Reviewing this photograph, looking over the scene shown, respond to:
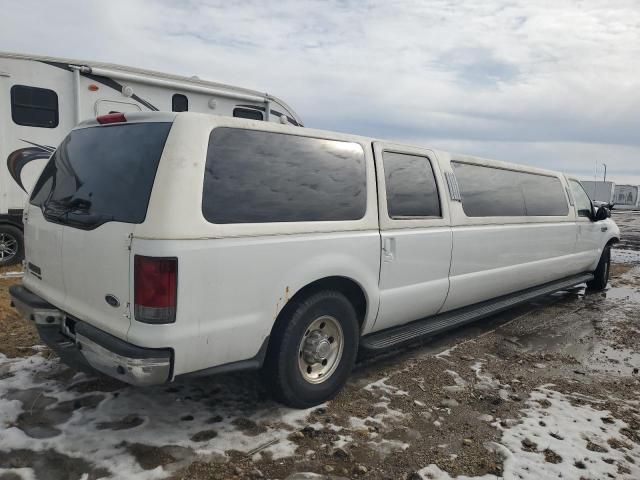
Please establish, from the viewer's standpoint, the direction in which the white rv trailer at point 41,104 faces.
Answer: facing away from the viewer and to the right of the viewer

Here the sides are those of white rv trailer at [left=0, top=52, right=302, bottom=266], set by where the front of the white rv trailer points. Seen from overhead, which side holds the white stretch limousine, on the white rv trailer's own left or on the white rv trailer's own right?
on the white rv trailer's own right

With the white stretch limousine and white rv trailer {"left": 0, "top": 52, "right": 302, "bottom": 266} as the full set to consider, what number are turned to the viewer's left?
0

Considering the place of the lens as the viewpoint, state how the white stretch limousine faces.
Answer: facing away from the viewer and to the right of the viewer

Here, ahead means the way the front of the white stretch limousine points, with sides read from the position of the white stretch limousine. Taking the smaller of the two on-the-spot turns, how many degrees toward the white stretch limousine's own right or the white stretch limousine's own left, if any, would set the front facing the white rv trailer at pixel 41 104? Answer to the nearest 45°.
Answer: approximately 90° to the white stretch limousine's own left
